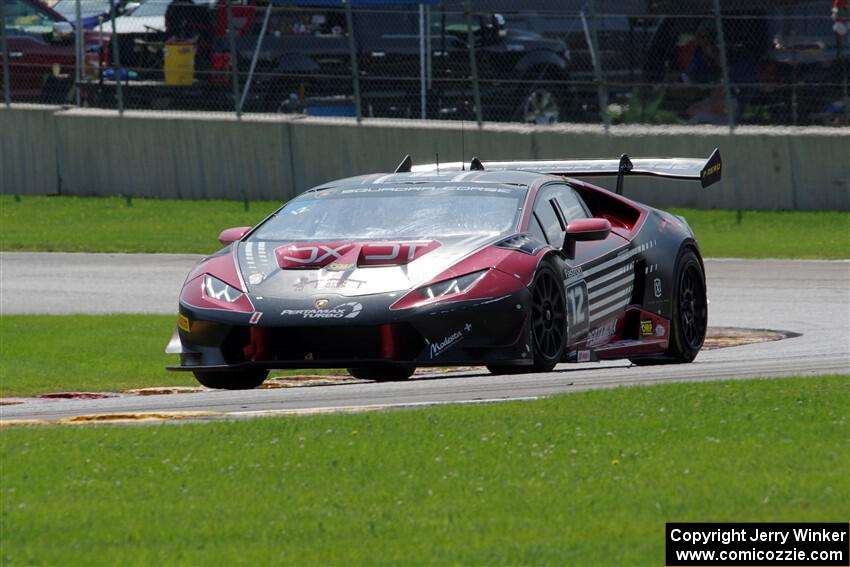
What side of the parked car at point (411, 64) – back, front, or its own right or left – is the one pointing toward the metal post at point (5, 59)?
back

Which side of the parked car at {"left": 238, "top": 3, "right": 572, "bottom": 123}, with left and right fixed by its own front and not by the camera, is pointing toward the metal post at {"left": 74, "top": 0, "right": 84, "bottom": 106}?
back

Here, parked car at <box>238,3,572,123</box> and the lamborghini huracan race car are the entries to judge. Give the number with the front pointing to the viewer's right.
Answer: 1

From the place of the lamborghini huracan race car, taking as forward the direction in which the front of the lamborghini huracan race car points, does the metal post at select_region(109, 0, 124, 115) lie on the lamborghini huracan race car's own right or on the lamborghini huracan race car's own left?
on the lamborghini huracan race car's own right

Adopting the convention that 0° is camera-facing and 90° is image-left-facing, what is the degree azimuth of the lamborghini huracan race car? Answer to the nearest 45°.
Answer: approximately 45°

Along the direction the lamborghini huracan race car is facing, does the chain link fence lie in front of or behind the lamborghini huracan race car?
behind

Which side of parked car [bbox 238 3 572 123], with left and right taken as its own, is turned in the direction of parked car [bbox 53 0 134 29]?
back

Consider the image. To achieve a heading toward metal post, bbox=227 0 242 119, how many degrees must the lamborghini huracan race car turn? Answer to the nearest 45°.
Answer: approximately 135° to its right

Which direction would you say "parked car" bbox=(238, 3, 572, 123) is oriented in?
to the viewer's right

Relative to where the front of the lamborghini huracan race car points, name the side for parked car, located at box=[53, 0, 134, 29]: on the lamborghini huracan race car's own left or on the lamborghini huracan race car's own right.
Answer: on the lamborghini huracan race car's own right

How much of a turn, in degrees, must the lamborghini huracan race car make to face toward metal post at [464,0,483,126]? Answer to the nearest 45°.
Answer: approximately 135° to its right
